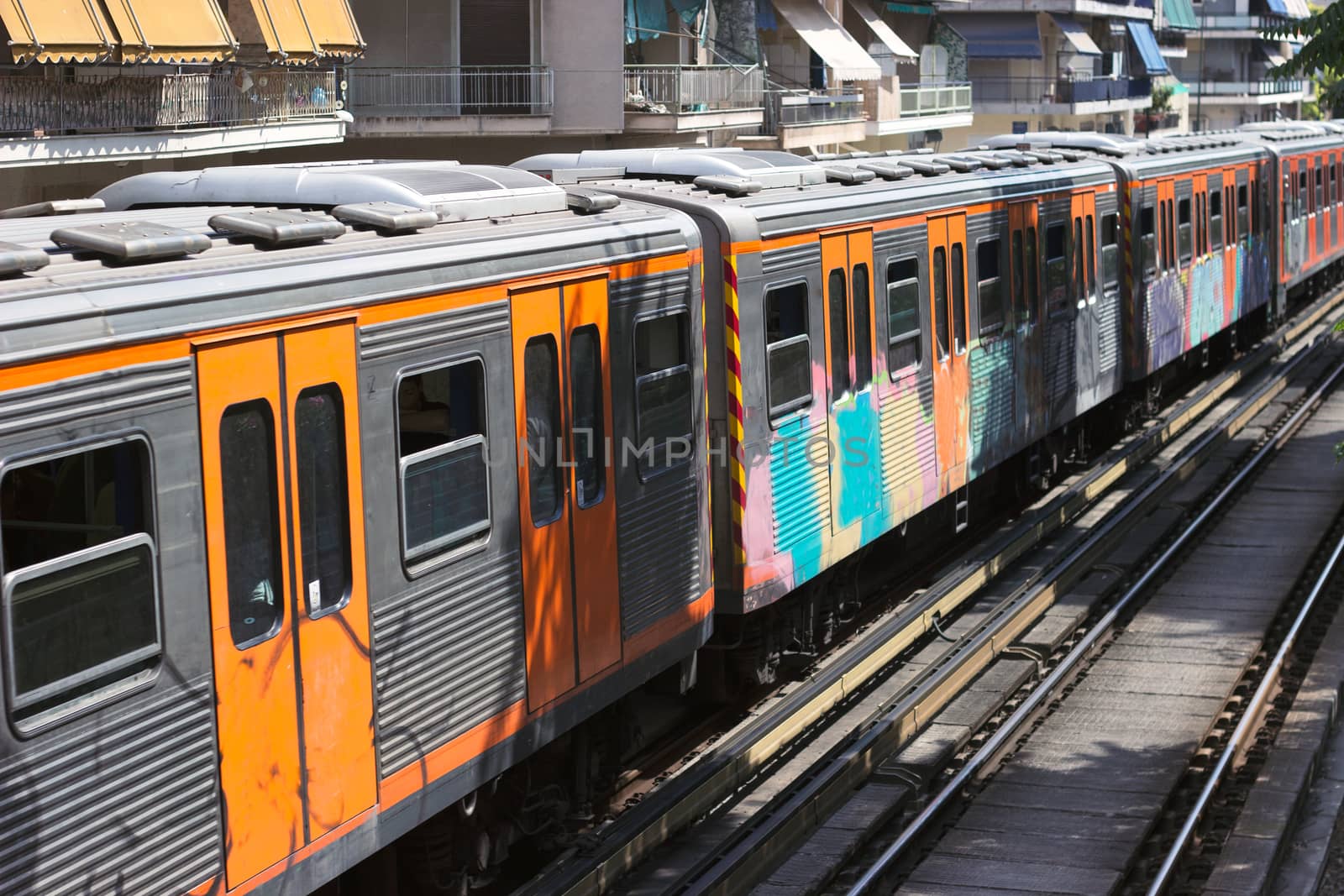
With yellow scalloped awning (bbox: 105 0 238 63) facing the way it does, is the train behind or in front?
in front

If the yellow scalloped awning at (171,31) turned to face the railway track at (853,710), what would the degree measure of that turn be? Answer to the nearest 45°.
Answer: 0° — it already faces it

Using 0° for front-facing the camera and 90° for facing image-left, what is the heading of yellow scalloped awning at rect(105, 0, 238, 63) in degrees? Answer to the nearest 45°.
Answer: approximately 0°

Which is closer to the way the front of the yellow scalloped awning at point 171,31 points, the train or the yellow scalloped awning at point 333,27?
the train
